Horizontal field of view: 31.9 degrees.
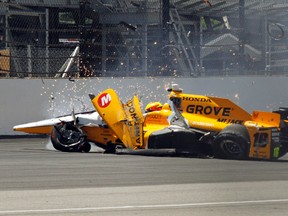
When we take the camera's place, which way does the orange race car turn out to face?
facing to the left of the viewer
